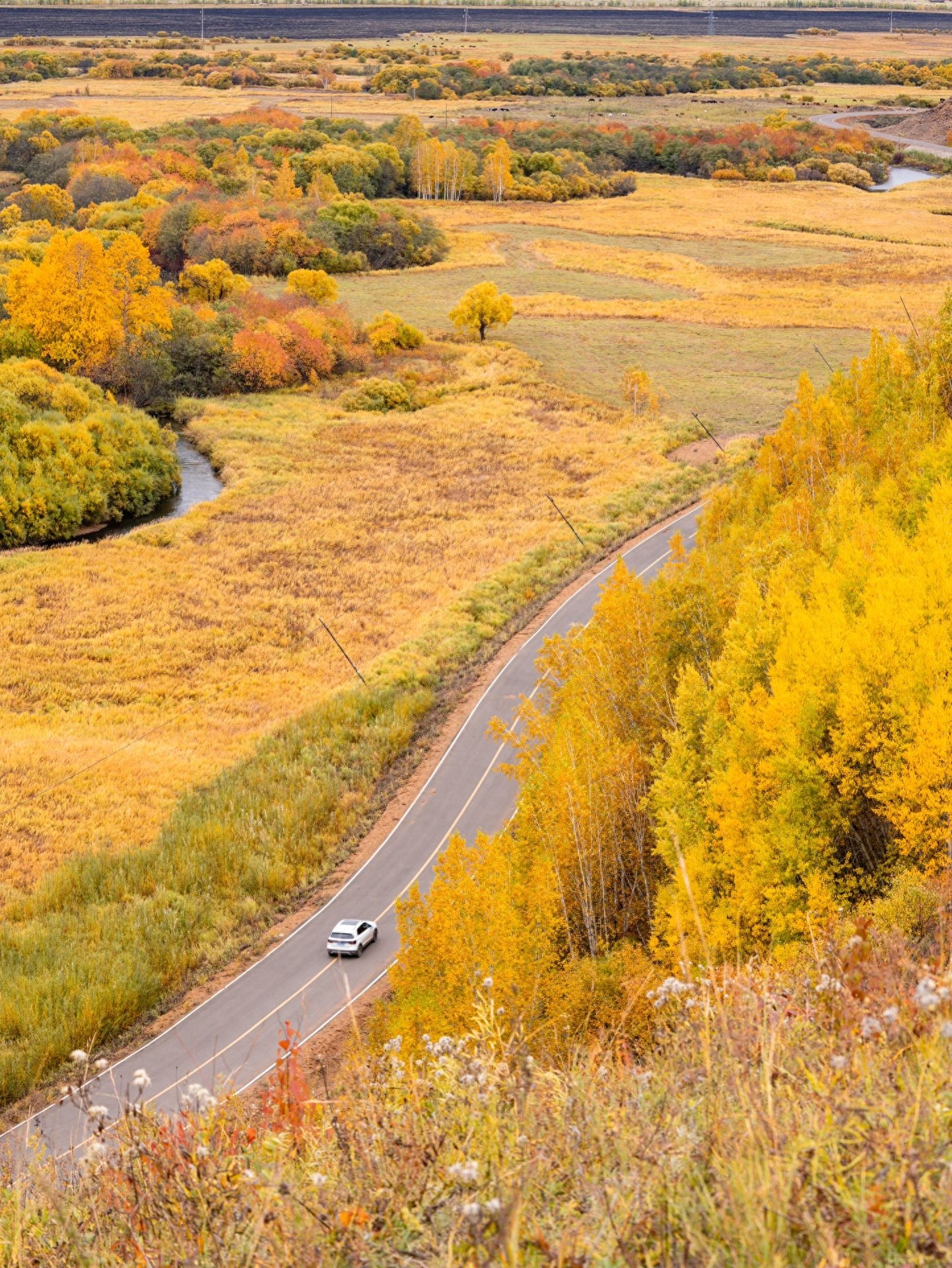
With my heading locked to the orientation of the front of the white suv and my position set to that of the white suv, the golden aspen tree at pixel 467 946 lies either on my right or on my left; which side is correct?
on my right

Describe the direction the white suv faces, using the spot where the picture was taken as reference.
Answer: facing away from the viewer and to the right of the viewer

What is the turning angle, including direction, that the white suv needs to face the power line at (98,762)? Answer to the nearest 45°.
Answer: approximately 90° to its left
